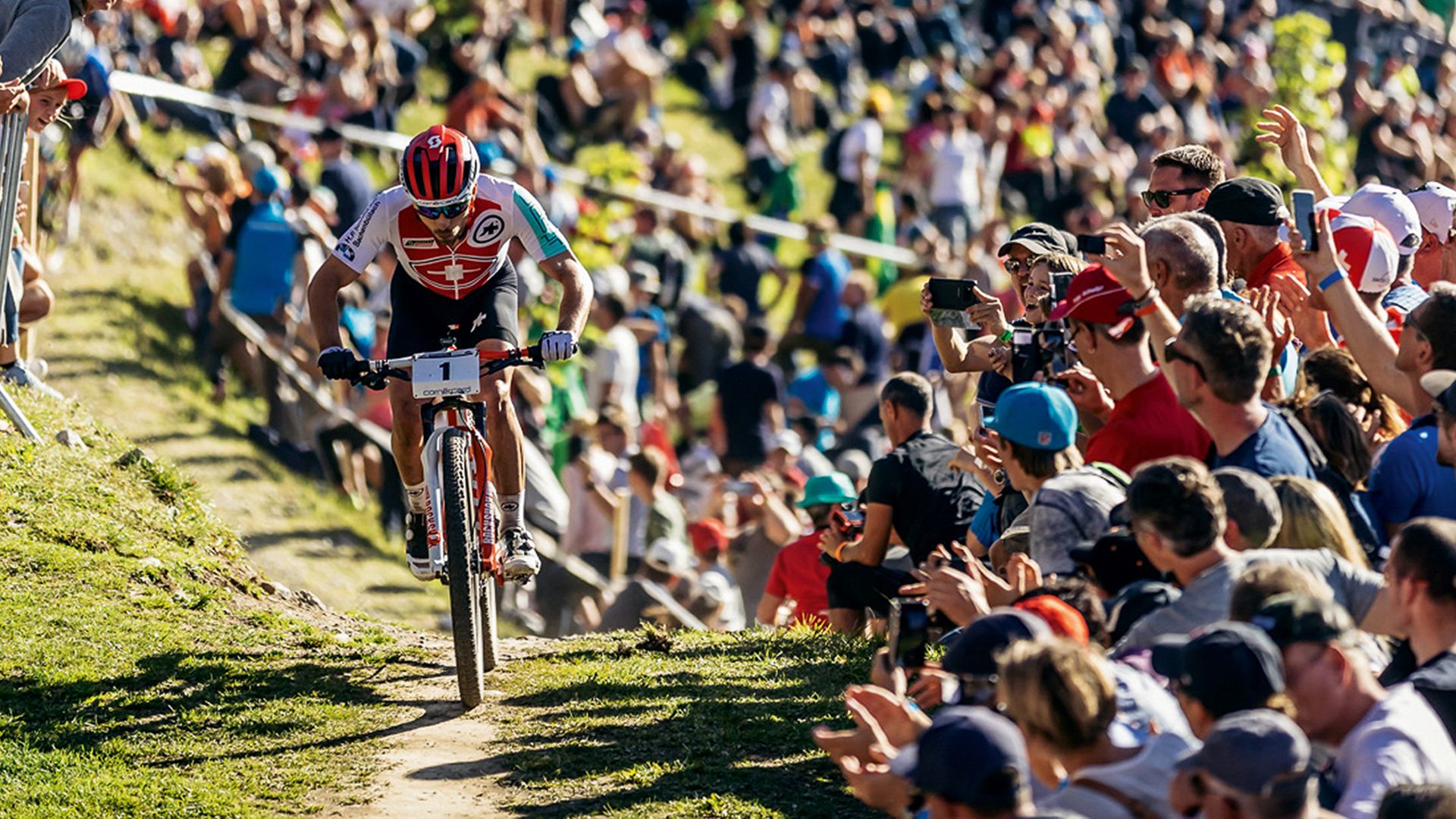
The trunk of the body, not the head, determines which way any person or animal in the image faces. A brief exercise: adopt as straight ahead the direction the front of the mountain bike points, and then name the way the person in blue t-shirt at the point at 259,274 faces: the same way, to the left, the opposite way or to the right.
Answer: the opposite way

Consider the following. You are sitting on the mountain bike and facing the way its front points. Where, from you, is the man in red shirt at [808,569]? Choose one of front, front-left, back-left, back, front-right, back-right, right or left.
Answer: back-left

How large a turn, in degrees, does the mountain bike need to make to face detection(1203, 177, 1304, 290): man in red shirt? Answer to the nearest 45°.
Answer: approximately 90° to its left

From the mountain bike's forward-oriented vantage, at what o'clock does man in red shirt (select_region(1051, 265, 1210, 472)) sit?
The man in red shirt is roughly at 10 o'clock from the mountain bike.

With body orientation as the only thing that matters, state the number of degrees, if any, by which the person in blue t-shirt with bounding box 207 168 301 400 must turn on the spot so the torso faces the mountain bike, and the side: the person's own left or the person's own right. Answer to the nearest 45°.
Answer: approximately 180°

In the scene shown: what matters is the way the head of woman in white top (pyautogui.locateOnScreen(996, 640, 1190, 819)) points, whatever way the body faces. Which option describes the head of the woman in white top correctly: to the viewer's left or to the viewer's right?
to the viewer's left

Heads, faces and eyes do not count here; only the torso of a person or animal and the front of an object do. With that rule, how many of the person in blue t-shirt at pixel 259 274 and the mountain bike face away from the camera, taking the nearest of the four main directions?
1

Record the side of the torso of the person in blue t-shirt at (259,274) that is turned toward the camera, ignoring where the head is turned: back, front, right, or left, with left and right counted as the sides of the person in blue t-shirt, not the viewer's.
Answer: back

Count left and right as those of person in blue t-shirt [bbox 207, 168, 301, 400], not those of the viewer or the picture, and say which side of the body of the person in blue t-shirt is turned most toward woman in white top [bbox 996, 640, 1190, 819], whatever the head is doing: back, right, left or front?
back

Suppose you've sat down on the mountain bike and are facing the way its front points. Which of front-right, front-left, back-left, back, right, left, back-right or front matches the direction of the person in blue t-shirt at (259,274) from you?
back

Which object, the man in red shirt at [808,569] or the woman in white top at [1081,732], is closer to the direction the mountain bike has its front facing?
the woman in white top

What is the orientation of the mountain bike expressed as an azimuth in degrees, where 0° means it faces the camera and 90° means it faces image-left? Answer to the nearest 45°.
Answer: approximately 0°
